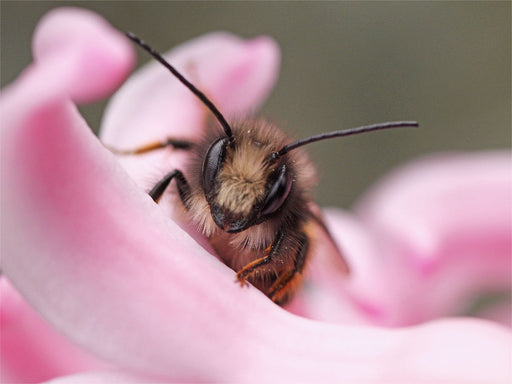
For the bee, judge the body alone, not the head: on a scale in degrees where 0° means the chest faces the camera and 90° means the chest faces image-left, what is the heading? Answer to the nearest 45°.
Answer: approximately 0°
